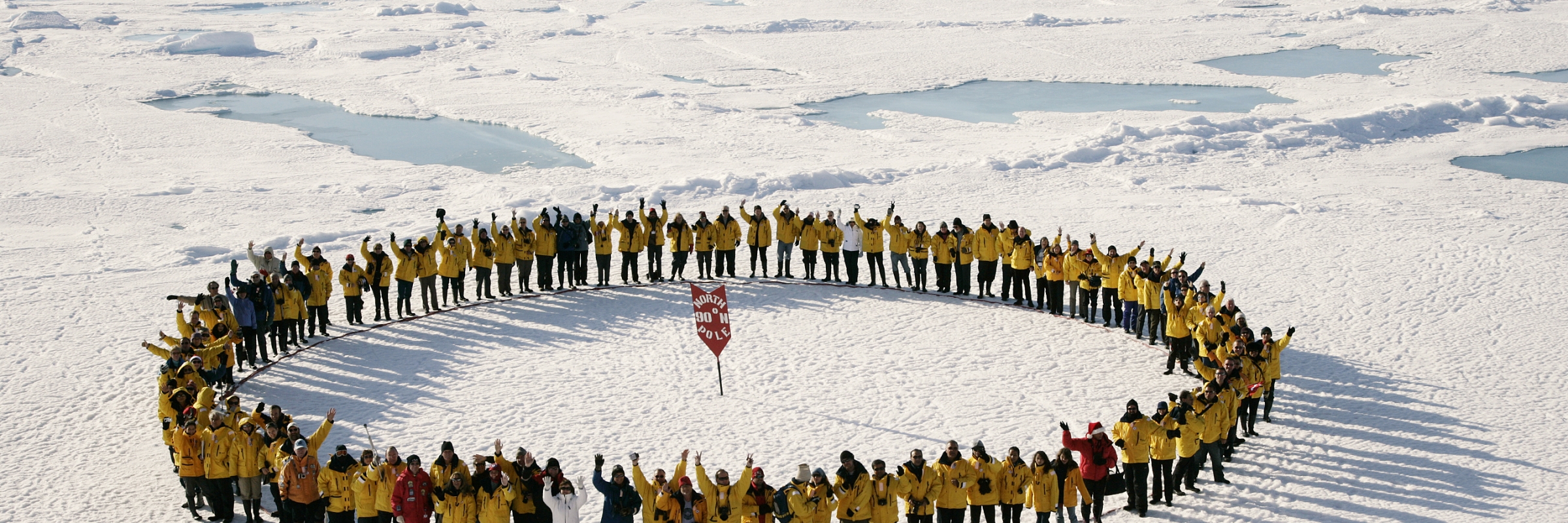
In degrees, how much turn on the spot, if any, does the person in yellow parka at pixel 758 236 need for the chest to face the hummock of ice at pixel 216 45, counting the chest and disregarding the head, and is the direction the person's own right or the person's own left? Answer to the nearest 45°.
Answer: approximately 135° to the person's own right

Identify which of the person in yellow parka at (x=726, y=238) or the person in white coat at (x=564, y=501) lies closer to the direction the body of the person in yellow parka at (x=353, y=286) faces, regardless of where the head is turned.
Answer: the person in white coat

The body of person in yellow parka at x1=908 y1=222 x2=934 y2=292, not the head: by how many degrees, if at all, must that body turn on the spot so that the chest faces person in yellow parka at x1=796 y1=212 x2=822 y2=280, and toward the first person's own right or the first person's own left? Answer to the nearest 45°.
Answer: approximately 90° to the first person's own right

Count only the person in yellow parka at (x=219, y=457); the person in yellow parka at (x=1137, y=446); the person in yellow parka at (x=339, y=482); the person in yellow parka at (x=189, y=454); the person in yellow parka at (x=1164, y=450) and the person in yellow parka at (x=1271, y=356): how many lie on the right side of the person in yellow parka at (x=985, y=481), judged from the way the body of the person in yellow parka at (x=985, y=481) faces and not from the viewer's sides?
3

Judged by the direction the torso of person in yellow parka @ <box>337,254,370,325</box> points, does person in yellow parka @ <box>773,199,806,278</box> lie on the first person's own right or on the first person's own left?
on the first person's own left

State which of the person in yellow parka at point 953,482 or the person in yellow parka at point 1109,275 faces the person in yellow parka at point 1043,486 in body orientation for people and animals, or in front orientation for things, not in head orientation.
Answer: the person in yellow parka at point 1109,275

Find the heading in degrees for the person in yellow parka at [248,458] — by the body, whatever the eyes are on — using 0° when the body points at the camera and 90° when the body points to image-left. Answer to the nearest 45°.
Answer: approximately 0°

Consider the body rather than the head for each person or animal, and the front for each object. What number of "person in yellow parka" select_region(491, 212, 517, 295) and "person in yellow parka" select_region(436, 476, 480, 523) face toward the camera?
2
